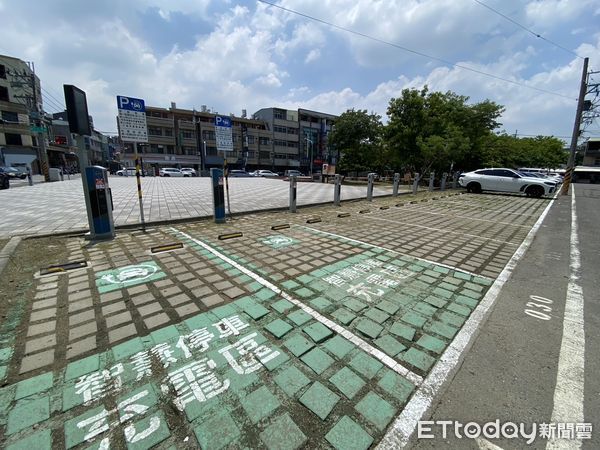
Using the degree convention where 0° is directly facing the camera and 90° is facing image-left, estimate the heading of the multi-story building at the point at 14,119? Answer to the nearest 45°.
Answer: approximately 315°

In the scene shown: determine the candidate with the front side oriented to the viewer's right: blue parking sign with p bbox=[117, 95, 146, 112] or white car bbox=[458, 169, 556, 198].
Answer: the white car

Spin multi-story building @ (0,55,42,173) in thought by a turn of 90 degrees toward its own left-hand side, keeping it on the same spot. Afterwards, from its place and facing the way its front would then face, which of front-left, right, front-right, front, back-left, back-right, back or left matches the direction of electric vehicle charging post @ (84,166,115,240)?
back-right

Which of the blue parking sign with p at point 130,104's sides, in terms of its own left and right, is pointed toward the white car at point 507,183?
left

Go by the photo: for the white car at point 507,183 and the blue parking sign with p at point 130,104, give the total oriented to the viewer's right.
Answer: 1

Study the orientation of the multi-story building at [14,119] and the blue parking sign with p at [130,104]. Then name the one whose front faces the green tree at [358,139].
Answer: the multi-story building

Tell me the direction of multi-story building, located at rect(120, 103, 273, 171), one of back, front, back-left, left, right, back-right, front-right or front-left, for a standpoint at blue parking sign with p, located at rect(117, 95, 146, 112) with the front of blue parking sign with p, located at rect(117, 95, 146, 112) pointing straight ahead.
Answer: back

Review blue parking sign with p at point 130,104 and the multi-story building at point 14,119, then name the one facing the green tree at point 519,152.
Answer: the multi-story building

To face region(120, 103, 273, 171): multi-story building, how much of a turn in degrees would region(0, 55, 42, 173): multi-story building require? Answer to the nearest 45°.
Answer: approximately 45° to its left

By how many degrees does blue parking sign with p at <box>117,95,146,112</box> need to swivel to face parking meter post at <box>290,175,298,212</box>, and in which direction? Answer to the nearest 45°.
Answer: approximately 90° to its left

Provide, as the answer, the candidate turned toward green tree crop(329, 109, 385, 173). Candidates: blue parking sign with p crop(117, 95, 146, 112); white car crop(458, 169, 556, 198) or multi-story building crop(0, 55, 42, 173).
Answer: the multi-story building

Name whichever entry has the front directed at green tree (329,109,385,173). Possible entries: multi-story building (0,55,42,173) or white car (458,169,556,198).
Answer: the multi-story building

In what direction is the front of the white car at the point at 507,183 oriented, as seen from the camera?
facing to the right of the viewer
